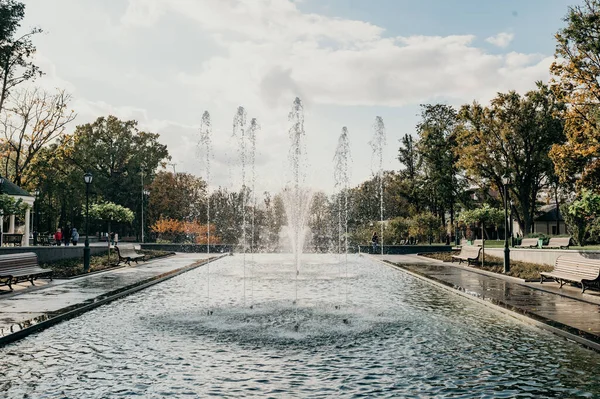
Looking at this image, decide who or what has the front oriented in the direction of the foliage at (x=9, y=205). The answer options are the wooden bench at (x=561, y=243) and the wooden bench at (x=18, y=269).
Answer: the wooden bench at (x=561, y=243)

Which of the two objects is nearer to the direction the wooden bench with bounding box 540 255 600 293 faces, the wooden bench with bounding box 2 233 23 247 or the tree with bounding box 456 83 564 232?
the wooden bench

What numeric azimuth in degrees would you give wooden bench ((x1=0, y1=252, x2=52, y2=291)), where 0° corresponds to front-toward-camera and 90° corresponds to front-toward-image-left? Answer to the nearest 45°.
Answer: approximately 315°

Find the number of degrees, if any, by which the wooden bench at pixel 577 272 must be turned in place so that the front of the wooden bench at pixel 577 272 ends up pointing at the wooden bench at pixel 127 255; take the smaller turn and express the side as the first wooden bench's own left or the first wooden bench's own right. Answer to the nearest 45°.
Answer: approximately 45° to the first wooden bench's own right

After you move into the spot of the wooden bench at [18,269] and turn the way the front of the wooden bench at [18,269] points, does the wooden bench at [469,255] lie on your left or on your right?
on your left

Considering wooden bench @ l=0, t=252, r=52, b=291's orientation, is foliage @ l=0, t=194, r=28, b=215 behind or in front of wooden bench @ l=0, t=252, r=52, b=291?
behind

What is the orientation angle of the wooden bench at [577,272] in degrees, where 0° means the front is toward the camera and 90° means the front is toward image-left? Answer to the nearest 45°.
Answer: approximately 45°

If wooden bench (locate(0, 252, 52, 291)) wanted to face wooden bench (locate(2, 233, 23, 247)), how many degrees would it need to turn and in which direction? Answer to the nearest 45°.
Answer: approximately 135° to its left

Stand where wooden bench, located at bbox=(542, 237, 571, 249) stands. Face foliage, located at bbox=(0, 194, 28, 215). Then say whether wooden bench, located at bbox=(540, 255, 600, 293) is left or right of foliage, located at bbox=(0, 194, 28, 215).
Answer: left

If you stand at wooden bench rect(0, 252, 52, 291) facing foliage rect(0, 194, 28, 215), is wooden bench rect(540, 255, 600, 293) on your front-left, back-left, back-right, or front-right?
back-right

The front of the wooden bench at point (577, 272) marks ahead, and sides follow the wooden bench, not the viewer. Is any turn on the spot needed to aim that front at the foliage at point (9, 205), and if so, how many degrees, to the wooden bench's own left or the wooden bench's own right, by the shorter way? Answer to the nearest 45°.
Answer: approximately 45° to the wooden bench's own right

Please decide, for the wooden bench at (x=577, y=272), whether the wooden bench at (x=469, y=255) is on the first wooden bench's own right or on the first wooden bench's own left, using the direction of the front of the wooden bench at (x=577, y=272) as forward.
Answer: on the first wooden bench's own right
